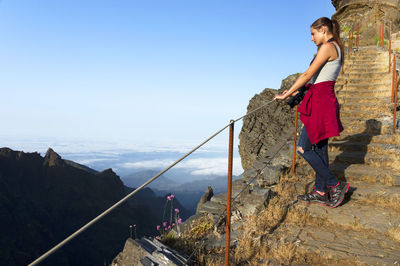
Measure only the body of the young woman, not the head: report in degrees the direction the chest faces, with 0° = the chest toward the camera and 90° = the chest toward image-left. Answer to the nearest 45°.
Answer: approximately 90°

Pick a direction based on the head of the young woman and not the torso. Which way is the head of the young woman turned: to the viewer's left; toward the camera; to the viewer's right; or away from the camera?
to the viewer's left

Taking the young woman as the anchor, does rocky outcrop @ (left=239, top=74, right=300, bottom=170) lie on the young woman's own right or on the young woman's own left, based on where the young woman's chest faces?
on the young woman's own right

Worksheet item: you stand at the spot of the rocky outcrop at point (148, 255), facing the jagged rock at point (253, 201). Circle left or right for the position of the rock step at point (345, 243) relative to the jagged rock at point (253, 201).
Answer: right

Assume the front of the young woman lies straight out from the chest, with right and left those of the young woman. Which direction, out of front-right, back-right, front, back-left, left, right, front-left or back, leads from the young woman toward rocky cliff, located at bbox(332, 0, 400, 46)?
right

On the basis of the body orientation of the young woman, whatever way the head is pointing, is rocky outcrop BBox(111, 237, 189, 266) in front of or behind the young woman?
in front
